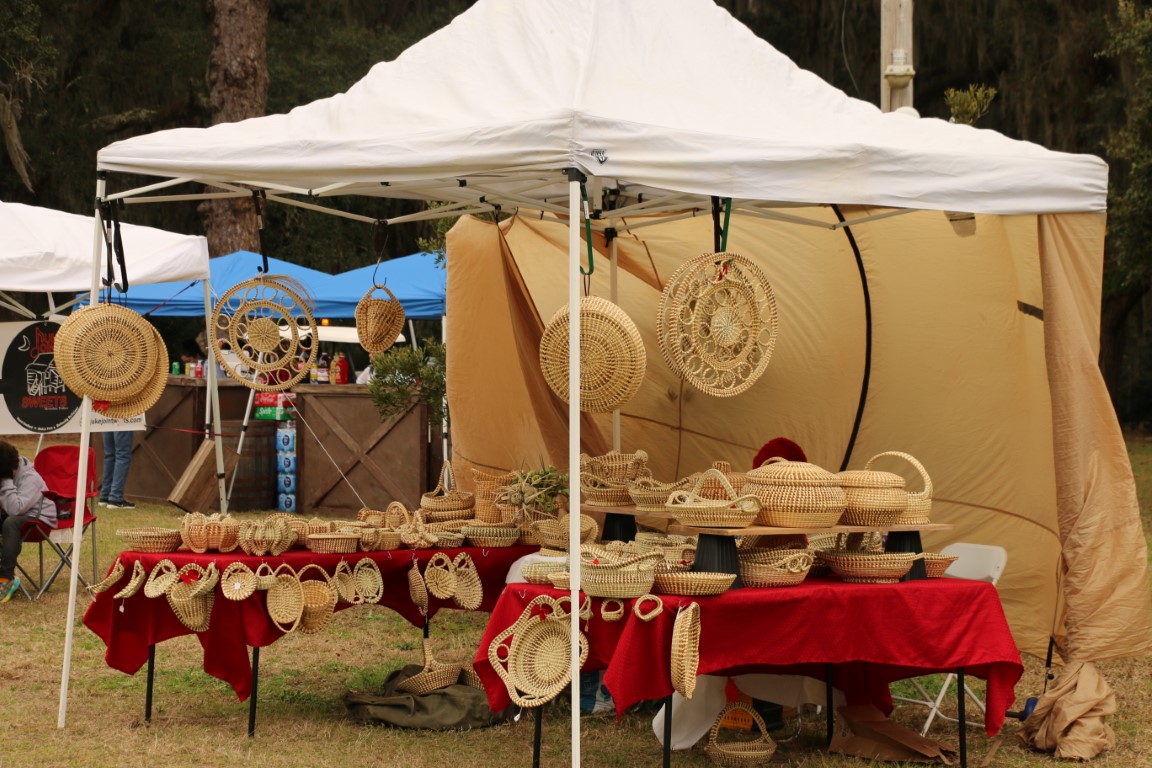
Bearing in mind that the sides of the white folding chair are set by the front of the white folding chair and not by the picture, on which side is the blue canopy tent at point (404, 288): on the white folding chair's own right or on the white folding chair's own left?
on the white folding chair's own right

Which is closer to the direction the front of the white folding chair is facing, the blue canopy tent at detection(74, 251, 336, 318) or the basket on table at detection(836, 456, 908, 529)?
the basket on table

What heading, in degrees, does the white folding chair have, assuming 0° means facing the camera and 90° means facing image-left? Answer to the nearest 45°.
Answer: approximately 45°
